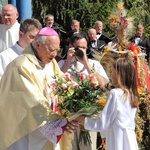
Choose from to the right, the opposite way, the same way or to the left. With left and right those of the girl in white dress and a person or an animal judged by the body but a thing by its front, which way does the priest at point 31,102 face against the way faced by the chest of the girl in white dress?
the opposite way

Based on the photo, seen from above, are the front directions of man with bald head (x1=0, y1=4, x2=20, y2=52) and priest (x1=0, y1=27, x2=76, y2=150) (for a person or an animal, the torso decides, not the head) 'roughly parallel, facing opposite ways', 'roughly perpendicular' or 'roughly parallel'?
roughly perpendicular

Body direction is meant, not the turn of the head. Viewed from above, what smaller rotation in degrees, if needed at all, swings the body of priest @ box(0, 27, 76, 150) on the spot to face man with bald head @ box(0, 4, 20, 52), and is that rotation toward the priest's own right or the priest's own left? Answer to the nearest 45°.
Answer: approximately 135° to the priest's own left

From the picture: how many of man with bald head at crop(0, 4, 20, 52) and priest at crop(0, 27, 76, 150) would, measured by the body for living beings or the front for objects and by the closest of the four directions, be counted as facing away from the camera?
0

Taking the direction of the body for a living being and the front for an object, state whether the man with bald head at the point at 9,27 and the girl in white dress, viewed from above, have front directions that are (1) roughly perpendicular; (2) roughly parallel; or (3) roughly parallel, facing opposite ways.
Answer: roughly perpendicular

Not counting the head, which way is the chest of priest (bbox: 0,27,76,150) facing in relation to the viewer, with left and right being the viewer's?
facing the viewer and to the right of the viewer

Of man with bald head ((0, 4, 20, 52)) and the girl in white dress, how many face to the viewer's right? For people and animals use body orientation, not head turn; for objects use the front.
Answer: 0

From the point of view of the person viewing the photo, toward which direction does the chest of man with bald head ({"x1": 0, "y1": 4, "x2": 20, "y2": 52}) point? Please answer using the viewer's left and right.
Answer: facing the viewer and to the left of the viewer

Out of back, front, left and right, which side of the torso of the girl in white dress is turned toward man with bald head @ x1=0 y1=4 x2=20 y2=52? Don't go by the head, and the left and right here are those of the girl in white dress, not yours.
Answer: front

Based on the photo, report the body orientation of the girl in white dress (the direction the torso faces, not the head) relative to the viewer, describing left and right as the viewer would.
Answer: facing away from the viewer and to the left of the viewer
